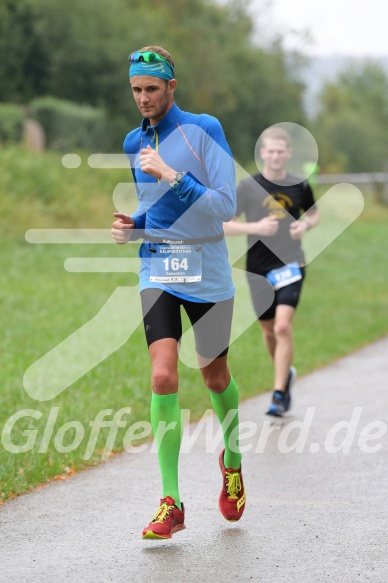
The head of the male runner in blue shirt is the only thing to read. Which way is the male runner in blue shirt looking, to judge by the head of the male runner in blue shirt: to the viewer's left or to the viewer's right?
to the viewer's left

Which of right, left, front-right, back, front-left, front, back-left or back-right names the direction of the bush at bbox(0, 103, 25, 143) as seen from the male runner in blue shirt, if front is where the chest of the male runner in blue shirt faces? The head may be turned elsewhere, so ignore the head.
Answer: back-right

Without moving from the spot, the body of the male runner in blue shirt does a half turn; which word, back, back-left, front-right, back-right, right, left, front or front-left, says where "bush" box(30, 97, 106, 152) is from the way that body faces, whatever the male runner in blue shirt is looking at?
front-left

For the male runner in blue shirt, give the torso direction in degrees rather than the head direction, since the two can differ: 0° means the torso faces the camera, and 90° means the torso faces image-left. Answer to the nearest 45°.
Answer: approximately 45°
